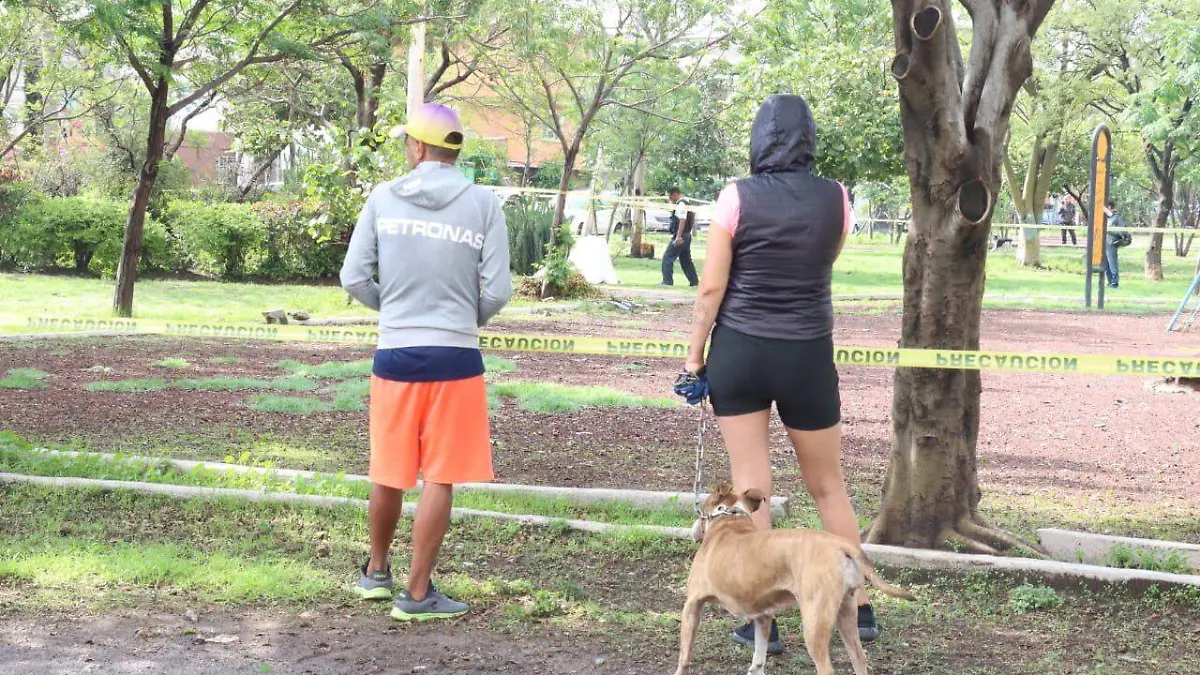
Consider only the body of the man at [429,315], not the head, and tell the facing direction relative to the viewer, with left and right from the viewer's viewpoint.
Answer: facing away from the viewer

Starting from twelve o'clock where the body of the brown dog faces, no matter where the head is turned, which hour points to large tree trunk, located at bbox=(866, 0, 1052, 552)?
The large tree trunk is roughly at 2 o'clock from the brown dog.

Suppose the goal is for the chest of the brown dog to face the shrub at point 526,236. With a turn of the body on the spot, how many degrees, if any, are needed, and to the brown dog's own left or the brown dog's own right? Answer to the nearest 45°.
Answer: approximately 45° to the brown dog's own right

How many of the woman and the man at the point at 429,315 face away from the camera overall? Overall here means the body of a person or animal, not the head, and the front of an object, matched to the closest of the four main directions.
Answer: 2

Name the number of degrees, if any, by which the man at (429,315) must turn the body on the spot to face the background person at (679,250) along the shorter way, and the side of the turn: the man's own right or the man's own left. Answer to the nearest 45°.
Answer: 0° — they already face them

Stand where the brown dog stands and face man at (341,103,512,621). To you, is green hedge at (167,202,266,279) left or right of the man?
right

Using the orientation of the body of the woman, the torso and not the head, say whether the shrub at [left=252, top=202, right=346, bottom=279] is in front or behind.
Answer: in front

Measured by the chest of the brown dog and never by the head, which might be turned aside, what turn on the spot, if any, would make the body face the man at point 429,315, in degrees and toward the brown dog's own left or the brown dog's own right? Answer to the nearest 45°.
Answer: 0° — it already faces them

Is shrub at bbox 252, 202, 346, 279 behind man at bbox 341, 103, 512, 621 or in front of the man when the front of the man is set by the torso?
in front

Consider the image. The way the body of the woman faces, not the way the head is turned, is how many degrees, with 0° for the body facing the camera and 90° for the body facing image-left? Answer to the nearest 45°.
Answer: approximately 180°

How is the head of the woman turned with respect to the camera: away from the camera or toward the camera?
away from the camera

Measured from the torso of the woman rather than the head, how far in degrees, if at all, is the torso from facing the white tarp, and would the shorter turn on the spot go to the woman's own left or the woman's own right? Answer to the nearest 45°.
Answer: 0° — they already face it
